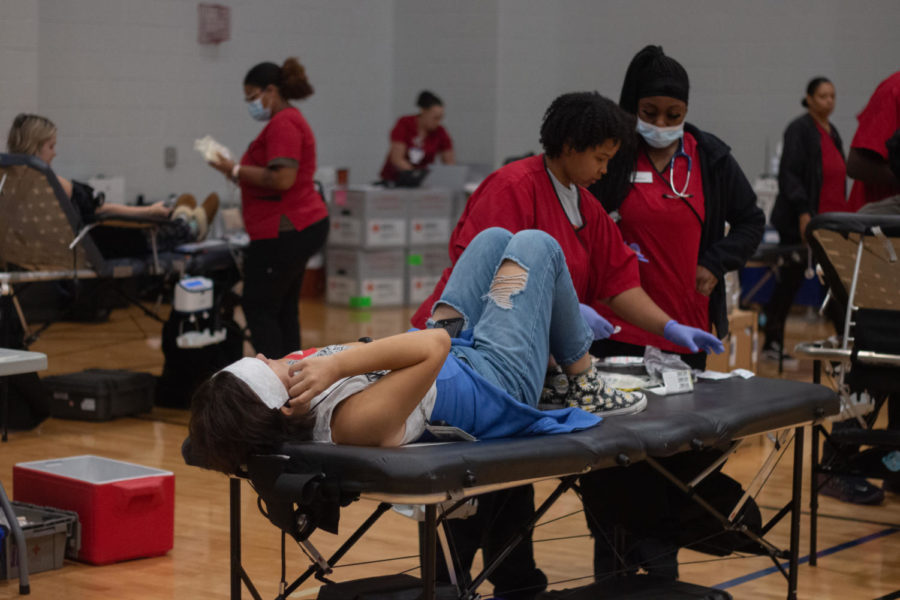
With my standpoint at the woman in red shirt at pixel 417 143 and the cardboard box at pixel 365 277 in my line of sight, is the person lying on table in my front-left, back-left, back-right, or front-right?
front-left

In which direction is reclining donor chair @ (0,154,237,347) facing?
to the viewer's right

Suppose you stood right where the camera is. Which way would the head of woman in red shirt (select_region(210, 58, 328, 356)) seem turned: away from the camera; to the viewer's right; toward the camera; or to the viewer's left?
to the viewer's left

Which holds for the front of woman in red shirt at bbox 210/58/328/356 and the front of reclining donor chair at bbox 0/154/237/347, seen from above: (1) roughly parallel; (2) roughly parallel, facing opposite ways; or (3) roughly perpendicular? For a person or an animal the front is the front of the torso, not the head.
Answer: roughly parallel, facing opposite ways

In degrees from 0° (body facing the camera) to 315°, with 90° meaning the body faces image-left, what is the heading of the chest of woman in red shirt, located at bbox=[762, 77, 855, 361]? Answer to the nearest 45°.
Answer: approximately 315°

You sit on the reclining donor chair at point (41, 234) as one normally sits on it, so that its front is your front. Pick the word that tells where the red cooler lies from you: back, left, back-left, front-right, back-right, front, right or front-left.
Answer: right

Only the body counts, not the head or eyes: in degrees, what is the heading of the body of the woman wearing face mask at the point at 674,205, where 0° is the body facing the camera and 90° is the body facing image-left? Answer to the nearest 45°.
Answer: approximately 0°

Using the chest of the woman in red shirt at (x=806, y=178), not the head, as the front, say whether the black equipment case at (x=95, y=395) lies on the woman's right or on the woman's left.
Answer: on the woman's right

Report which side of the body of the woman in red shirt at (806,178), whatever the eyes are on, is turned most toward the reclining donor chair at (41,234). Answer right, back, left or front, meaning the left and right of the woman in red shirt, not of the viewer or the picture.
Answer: right

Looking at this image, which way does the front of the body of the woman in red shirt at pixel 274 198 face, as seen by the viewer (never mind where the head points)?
to the viewer's left

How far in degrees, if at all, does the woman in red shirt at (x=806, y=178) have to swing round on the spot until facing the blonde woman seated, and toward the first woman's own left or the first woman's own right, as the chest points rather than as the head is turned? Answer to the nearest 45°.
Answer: approximately 90° to the first woman's own right

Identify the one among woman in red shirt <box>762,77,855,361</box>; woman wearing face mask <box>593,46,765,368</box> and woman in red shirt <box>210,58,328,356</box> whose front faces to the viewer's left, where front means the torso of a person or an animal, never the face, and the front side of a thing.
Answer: woman in red shirt <box>210,58,328,356</box>

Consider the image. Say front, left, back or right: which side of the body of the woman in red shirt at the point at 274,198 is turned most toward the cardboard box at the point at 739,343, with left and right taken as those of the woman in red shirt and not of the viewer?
back

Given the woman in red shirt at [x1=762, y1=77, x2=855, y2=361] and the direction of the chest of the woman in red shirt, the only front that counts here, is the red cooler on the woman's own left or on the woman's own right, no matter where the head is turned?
on the woman's own right

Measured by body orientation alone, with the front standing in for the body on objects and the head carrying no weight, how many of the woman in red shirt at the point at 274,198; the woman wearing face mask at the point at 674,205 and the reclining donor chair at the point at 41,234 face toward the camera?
1
